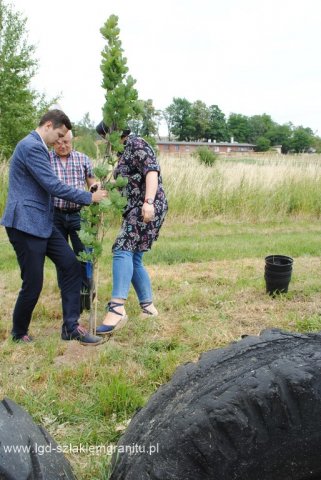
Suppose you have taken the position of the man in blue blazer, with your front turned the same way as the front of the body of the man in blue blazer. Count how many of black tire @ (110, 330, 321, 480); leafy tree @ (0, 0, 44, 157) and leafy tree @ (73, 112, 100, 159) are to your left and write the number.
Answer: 2

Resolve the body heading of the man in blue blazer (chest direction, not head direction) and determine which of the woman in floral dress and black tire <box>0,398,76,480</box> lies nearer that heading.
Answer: the woman in floral dress

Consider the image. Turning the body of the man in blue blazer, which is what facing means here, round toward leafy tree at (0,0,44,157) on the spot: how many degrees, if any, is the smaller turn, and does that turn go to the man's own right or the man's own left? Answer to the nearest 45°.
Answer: approximately 90° to the man's own left

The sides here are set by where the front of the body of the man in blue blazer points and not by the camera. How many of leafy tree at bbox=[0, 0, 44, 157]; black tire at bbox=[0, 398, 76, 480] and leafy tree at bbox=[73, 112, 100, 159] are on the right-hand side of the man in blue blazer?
1

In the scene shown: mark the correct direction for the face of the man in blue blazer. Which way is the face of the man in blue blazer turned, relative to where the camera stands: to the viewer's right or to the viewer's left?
to the viewer's right

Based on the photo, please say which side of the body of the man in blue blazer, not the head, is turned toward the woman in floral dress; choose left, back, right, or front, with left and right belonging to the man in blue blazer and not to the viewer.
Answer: front

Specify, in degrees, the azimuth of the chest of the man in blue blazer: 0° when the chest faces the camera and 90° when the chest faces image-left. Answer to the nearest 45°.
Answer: approximately 270°

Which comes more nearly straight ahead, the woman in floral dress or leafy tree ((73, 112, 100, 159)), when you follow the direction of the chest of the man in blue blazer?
the woman in floral dress

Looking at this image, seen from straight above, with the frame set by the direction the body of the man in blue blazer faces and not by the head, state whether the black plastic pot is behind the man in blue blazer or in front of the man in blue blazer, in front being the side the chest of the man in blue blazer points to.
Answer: in front

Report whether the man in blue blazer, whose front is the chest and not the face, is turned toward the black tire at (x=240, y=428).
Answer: no

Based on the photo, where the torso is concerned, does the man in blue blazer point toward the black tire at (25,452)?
no

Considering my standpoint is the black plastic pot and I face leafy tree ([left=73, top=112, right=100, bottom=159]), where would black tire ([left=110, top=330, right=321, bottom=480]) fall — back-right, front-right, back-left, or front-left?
back-left
